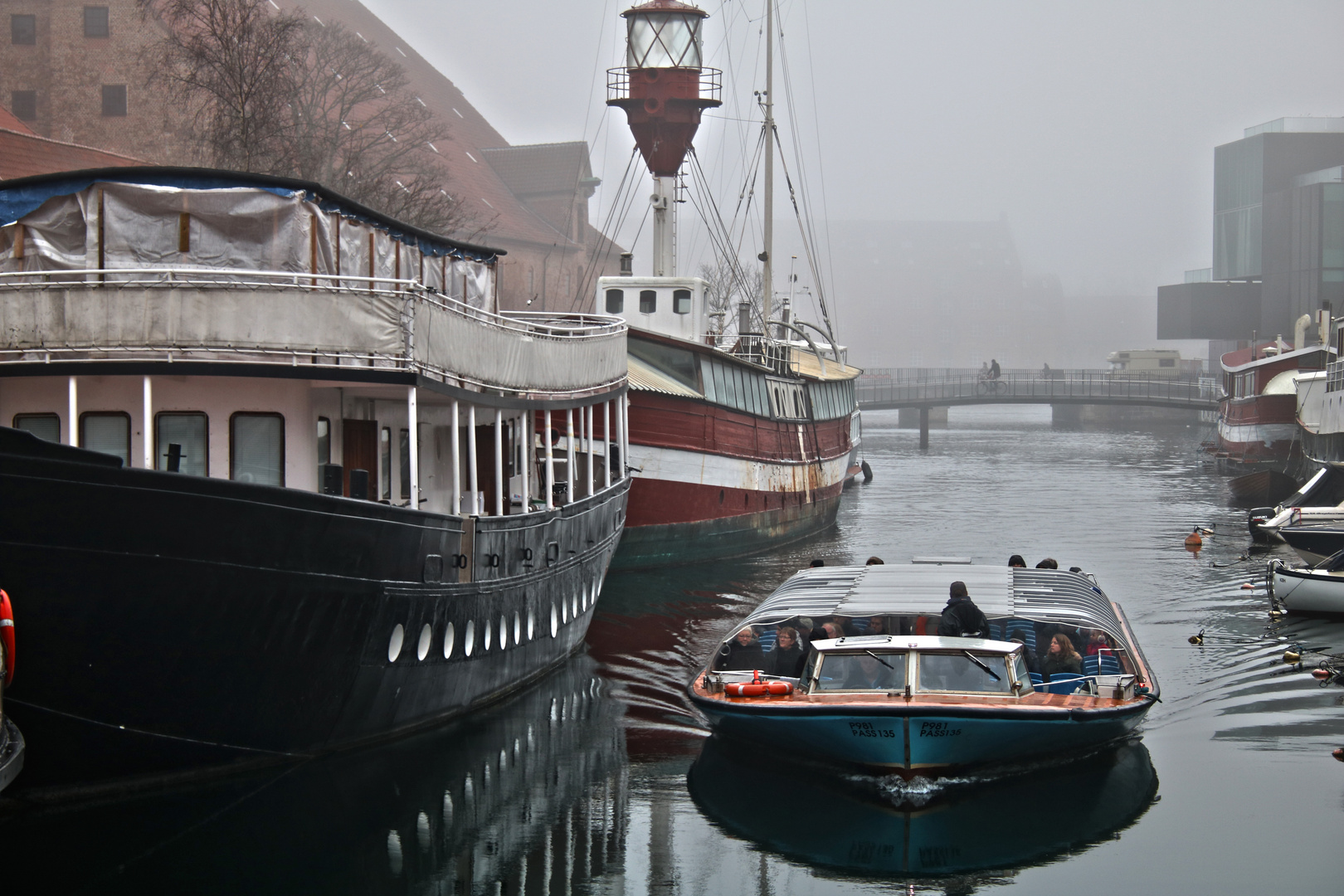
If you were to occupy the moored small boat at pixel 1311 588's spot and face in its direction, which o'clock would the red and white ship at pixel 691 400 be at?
The red and white ship is roughly at 1 o'clock from the moored small boat.

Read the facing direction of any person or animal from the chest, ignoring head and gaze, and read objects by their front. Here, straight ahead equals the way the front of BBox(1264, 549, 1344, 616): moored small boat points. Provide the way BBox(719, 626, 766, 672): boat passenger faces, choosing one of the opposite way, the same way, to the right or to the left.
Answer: to the left

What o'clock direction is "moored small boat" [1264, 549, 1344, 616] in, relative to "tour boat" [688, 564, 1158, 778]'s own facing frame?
The moored small boat is roughly at 7 o'clock from the tour boat.

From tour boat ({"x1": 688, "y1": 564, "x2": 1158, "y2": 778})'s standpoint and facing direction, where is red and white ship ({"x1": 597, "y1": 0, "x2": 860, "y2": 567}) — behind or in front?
behind

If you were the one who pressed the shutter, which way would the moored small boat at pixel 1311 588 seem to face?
facing to the left of the viewer

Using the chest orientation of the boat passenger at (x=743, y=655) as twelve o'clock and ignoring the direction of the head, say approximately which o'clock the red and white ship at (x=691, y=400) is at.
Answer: The red and white ship is roughly at 6 o'clock from the boat passenger.

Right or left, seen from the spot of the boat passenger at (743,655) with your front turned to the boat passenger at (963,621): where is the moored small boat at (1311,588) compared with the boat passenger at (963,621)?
left

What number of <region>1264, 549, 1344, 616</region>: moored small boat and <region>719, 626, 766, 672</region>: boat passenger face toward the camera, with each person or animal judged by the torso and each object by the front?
1

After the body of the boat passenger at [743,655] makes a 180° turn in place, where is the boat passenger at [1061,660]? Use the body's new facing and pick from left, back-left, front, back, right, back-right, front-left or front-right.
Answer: right

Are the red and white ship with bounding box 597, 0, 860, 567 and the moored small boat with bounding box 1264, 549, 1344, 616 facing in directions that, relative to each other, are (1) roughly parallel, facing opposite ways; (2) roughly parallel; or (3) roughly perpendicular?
roughly perpendicular

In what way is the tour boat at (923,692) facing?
toward the camera

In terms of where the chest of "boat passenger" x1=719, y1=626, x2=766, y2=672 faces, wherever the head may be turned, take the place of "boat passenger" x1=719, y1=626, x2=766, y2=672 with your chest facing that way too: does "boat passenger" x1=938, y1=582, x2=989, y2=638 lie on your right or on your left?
on your left

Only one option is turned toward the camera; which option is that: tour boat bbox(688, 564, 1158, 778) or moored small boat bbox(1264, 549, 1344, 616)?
the tour boat
